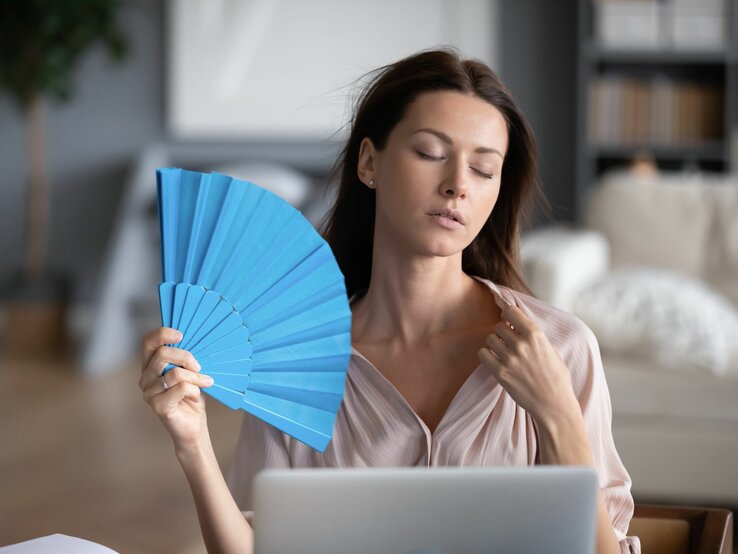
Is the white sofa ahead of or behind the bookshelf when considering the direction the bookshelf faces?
ahead

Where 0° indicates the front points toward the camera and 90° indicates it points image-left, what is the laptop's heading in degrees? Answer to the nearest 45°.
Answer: approximately 180°

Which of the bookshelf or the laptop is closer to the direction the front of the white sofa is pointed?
the laptop

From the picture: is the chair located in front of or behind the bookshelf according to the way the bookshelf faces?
in front

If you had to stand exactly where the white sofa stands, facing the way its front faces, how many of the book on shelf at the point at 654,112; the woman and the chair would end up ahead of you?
2

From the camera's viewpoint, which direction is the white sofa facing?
toward the camera

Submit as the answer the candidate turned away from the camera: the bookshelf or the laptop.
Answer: the laptop

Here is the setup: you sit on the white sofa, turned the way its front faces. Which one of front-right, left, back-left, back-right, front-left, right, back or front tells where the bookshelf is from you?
back

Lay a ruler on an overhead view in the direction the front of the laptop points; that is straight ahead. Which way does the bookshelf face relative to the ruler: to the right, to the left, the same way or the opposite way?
the opposite way

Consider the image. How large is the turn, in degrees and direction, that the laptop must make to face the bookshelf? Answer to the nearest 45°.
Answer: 0° — it already faces it

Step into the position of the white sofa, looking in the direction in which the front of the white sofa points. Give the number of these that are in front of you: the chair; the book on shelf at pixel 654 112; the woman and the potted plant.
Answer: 2

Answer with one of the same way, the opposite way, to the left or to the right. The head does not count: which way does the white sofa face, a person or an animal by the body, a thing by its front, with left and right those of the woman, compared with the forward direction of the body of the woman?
the same way

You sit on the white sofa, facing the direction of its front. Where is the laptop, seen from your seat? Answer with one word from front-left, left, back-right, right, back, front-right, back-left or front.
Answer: front

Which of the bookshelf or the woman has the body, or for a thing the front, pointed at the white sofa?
the bookshelf

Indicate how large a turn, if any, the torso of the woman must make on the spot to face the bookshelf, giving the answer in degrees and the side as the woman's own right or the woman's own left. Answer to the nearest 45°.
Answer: approximately 180°

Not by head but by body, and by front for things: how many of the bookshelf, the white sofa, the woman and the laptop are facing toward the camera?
3

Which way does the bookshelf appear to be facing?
toward the camera

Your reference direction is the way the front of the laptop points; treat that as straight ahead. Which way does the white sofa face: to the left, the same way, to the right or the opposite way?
the opposite way
